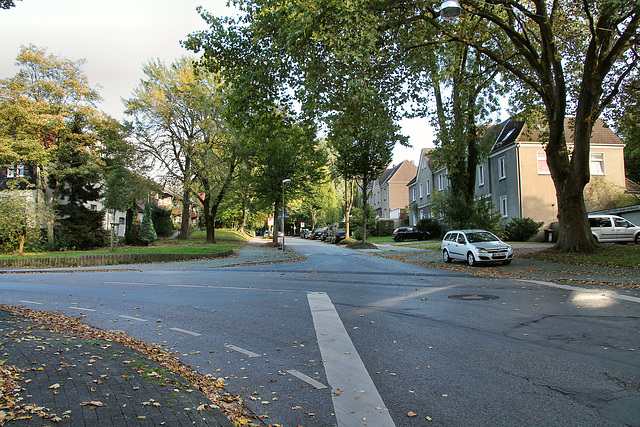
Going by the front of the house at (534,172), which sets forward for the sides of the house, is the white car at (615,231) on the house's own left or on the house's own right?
on the house's own left

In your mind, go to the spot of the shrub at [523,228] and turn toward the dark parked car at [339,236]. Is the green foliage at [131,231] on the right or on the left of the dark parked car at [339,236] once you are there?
left

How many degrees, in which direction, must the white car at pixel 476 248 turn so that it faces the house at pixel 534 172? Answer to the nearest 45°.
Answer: approximately 135° to its left

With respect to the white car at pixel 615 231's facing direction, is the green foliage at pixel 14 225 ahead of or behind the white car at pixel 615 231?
behind

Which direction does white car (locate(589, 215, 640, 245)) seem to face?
to the viewer's right

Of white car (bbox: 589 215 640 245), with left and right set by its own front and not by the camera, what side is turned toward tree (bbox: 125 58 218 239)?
back

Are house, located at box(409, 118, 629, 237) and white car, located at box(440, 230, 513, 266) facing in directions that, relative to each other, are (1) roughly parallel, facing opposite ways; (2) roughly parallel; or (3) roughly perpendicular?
roughly perpendicular

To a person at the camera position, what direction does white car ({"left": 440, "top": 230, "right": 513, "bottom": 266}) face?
facing the viewer and to the right of the viewer

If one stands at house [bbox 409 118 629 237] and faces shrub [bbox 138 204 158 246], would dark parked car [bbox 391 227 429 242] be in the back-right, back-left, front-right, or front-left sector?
front-right

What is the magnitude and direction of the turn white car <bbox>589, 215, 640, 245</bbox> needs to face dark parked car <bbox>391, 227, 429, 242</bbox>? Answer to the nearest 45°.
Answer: approximately 135° to its left

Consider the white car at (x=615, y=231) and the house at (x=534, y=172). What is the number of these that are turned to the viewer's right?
1

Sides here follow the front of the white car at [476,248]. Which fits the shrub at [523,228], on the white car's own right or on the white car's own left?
on the white car's own left

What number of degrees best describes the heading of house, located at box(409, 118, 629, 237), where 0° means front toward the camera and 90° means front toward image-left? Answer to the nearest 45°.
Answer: approximately 45°
